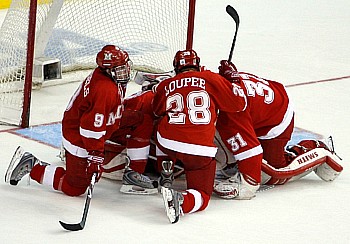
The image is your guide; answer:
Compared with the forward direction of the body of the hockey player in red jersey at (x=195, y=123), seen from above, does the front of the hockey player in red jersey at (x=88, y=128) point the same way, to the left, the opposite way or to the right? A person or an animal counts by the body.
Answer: to the right

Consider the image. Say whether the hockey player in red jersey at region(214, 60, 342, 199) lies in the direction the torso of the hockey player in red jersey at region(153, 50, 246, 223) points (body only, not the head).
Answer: no

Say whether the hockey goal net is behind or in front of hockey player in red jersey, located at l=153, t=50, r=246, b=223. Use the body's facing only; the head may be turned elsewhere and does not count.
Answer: in front

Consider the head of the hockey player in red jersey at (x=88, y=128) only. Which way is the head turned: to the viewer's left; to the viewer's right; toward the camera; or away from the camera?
to the viewer's right

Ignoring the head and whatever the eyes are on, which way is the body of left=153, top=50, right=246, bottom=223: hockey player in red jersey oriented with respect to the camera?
away from the camera

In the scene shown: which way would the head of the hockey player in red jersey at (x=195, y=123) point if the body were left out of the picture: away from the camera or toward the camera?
away from the camera
